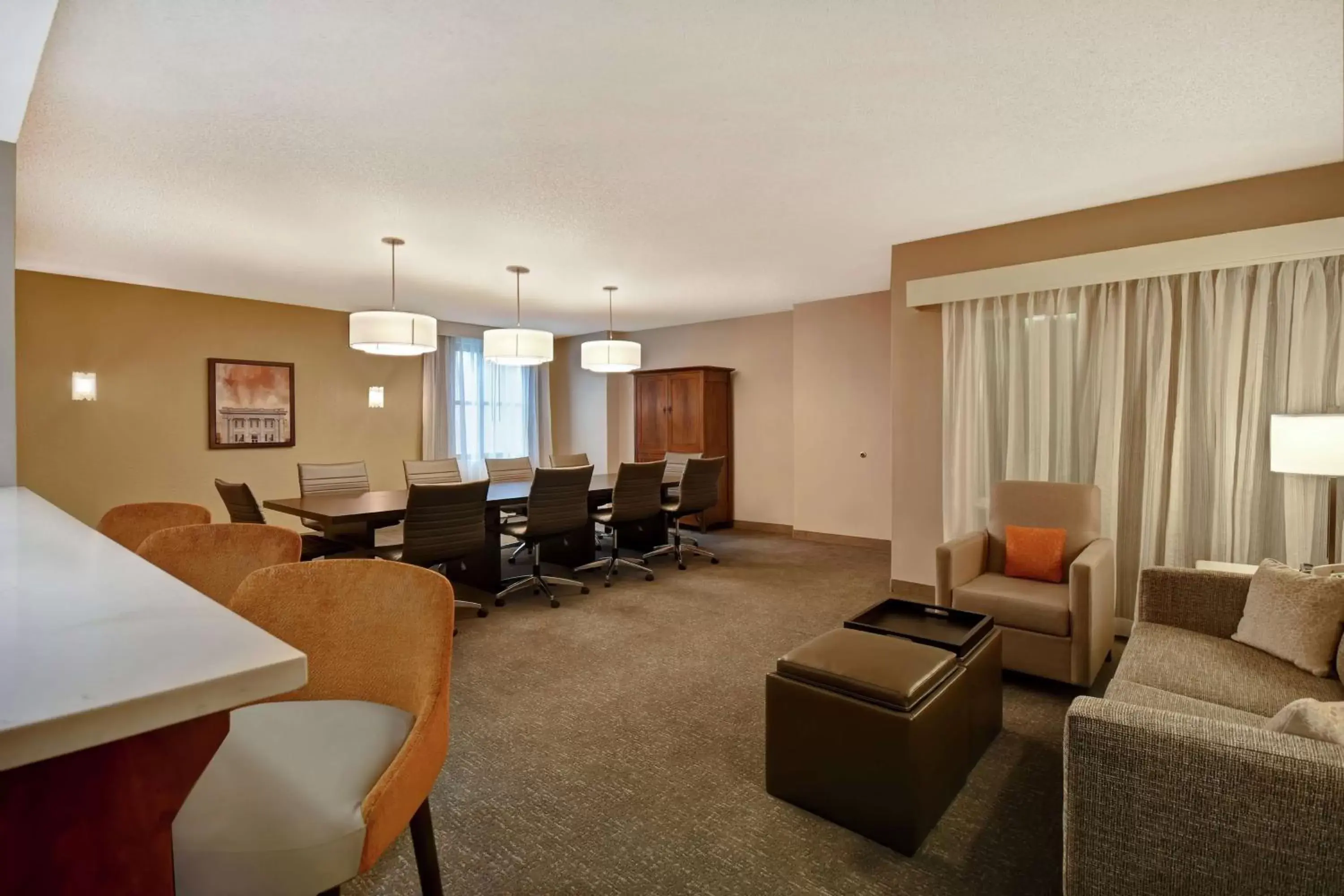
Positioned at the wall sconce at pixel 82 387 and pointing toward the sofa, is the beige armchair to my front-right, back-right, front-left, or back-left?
front-left

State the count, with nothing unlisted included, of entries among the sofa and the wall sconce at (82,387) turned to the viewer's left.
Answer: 1

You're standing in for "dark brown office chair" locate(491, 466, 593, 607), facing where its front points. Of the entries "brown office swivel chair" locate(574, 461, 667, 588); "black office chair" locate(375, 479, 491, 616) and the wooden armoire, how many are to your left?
1

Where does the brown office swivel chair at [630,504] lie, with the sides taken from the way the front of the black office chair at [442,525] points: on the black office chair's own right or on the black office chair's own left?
on the black office chair's own right

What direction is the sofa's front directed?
to the viewer's left

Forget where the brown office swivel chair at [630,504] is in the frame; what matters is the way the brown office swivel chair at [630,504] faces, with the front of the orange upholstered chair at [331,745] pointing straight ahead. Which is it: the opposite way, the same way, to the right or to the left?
to the right

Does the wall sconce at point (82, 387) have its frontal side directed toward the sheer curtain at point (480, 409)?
no

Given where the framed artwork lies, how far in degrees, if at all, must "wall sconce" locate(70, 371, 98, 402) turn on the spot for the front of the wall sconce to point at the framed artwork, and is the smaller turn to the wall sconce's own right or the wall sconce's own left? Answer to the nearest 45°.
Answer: approximately 90° to the wall sconce's own left

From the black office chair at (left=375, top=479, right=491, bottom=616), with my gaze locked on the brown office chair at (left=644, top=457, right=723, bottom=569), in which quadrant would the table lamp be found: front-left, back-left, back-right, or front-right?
front-right

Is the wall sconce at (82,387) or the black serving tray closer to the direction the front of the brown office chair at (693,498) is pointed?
the wall sconce

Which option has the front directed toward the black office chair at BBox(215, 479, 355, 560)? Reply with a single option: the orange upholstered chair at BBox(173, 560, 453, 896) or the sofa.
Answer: the sofa

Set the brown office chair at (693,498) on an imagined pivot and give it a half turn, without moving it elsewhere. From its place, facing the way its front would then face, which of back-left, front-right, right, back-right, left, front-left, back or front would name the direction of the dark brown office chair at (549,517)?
right

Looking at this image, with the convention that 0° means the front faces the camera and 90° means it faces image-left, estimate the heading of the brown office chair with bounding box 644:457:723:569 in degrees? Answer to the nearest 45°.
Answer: approximately 135°

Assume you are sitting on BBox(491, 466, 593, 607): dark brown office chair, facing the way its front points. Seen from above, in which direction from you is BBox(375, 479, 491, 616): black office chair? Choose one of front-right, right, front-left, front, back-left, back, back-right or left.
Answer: left

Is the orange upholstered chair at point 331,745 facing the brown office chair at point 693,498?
no
